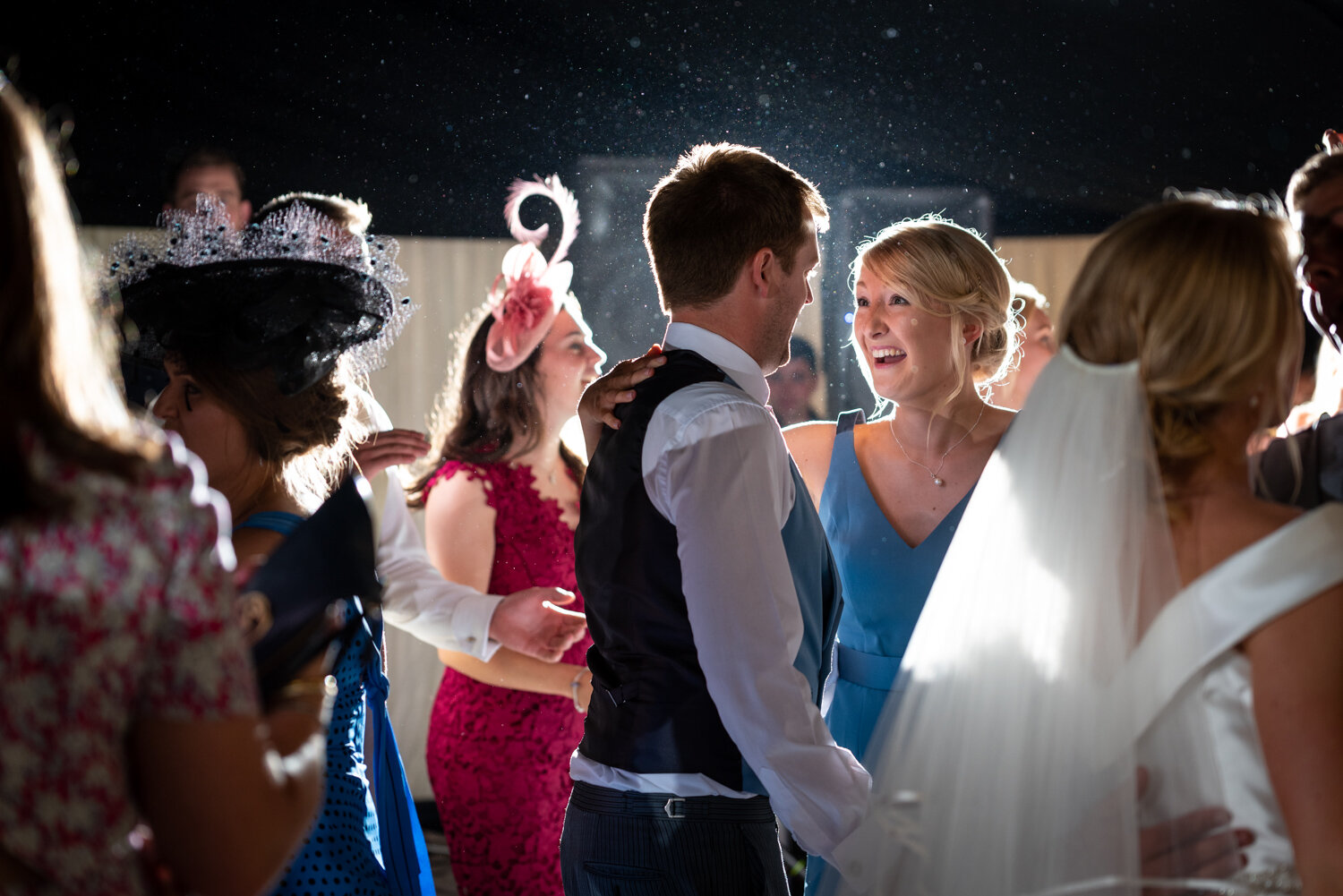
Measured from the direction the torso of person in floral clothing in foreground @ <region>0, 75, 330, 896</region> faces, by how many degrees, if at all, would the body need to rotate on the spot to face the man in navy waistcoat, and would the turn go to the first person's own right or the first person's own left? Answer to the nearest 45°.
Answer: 0° — they already face them

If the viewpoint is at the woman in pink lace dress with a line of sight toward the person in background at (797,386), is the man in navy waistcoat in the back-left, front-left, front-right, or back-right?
back-right

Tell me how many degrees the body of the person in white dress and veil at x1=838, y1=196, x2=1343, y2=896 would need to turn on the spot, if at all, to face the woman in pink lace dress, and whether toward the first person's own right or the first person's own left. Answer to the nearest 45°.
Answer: approximately 90° to the first person's own left

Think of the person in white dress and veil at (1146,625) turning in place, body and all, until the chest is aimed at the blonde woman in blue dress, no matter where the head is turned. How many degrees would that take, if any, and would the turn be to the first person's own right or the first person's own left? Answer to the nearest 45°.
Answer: approximately 45° to the first person's own left

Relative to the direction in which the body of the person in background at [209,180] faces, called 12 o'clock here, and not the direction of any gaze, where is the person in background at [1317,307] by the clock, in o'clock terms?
the person in background at [1317,307] is roughly at 11 o'clock from the person in background at [209,180].

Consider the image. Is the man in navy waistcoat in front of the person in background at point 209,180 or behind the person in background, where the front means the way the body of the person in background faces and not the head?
in front

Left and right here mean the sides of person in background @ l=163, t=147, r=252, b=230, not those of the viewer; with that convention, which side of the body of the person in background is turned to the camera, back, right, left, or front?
front

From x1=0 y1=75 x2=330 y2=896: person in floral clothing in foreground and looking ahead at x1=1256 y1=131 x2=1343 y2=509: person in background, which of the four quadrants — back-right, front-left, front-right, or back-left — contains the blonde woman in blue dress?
front-left

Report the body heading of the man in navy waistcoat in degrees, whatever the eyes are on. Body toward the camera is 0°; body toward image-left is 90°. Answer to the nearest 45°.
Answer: approximately 225°

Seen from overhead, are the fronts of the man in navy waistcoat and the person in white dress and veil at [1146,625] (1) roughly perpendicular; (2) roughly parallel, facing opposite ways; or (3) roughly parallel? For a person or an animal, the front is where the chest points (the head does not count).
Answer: roughly parallel

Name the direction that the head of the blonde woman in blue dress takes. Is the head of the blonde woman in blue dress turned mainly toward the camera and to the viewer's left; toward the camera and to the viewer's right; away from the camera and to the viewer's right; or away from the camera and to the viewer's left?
toward the camera and to the viewer's left

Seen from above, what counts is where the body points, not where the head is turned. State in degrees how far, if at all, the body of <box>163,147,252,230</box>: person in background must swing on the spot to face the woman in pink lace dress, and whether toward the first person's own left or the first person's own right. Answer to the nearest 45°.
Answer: approximately 45° to the first person's own left

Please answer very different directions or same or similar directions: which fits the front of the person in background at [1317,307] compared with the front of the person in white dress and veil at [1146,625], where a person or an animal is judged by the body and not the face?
very different directions
